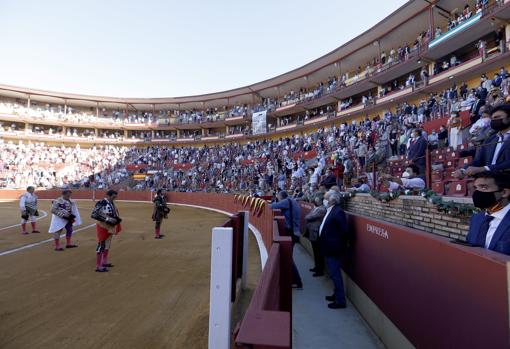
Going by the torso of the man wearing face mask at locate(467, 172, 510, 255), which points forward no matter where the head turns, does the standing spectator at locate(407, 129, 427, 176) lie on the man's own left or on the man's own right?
on the man's own right

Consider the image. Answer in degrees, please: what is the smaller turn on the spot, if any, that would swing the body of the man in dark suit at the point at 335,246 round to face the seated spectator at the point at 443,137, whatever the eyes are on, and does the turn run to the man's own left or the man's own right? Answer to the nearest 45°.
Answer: approximately 135° to the man's own right

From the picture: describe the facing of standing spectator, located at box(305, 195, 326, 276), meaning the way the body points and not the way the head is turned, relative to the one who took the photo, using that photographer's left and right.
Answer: facing to the left of the viewer

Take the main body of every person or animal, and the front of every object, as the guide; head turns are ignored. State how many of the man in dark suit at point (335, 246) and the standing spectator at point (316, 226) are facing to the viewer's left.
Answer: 2

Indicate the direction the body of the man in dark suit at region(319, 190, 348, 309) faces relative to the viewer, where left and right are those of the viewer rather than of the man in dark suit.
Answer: facing to the left of the viewer

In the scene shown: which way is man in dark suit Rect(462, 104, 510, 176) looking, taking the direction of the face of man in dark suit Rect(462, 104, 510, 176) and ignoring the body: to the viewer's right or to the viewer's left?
to the viewer's left

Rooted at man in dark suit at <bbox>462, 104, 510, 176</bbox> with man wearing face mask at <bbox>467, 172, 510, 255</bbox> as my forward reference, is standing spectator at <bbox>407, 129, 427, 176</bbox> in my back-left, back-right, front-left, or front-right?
back-right

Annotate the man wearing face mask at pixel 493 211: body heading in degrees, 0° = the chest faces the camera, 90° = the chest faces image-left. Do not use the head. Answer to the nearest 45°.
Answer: approximately 45°

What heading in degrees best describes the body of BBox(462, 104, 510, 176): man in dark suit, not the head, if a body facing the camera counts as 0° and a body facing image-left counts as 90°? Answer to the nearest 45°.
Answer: approximately 45°

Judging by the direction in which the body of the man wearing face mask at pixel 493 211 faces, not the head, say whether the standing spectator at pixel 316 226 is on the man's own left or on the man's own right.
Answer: on the man's own right
